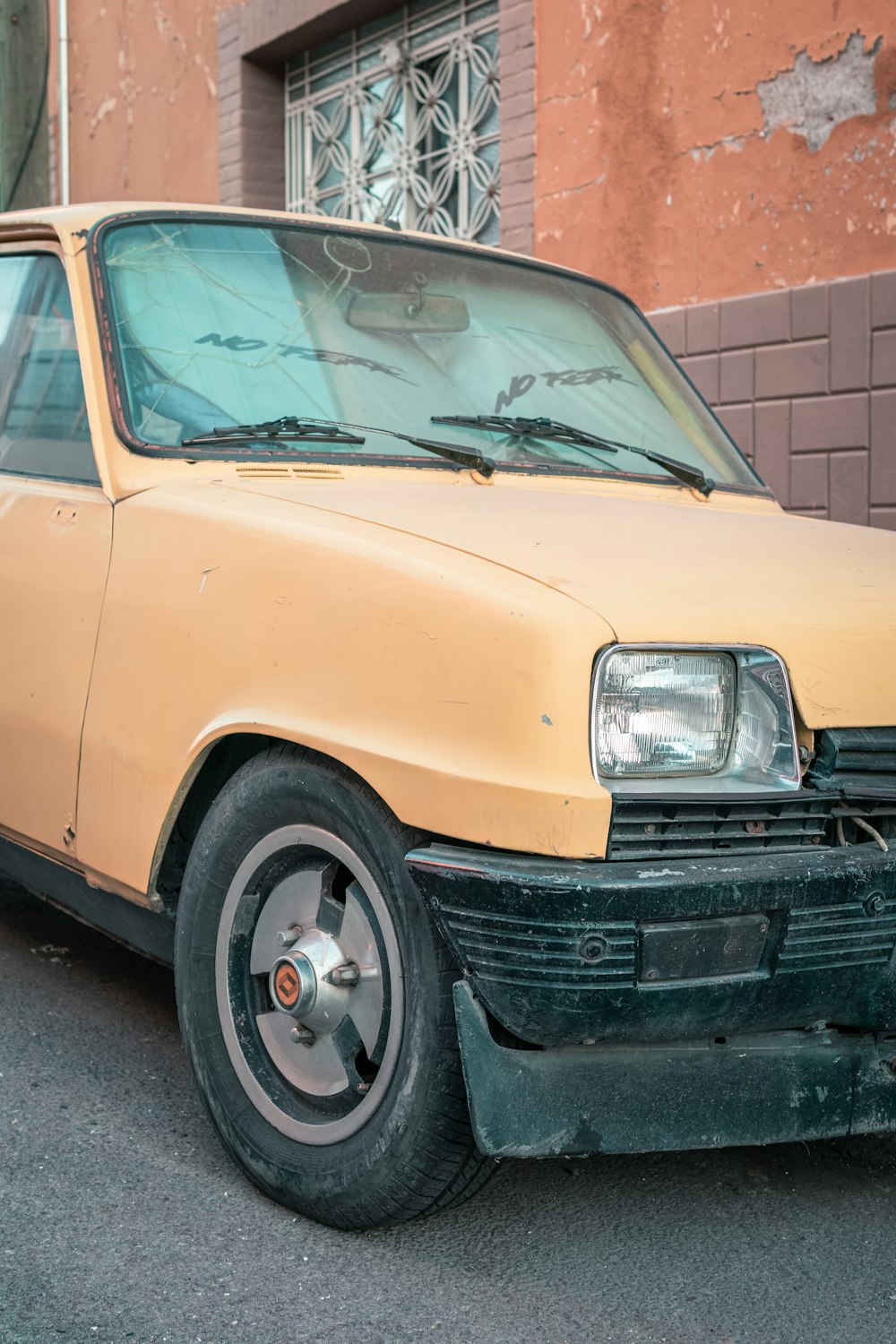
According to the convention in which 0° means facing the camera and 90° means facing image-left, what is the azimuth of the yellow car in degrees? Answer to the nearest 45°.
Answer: approximately 315°

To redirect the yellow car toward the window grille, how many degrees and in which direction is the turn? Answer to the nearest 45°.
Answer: approximately 135° to its left
